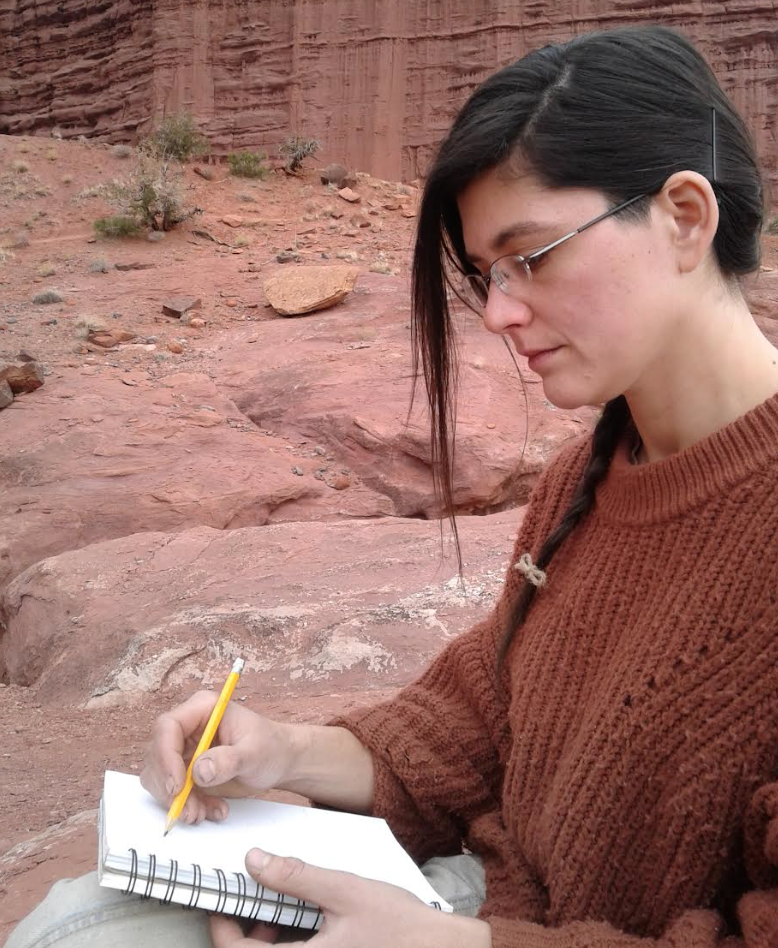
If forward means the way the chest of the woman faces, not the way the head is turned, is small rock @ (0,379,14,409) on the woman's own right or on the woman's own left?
on the woman's own right

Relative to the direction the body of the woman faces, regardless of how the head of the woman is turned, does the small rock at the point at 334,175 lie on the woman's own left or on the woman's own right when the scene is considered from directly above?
on the woman's own right

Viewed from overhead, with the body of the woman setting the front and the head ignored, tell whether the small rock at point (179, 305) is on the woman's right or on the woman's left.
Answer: on the woman's right

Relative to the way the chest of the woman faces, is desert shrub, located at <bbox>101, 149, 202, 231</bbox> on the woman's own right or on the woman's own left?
on the woman's own right

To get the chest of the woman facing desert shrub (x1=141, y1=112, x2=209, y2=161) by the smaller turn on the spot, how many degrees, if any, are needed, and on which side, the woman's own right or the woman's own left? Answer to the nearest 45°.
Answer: approximately 135° to the woman's own right

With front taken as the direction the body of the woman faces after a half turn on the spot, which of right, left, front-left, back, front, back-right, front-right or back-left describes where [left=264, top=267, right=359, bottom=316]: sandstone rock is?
front-left

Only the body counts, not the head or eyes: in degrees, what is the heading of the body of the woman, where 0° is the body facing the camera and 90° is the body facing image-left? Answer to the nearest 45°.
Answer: approximately 45°

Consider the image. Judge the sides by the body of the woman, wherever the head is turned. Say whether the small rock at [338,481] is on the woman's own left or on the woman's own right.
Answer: on the woman's own right

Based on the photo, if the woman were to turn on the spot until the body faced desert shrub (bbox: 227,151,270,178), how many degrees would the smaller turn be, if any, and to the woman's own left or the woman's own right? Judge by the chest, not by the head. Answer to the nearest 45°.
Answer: approximately 135° to the woman's own right
